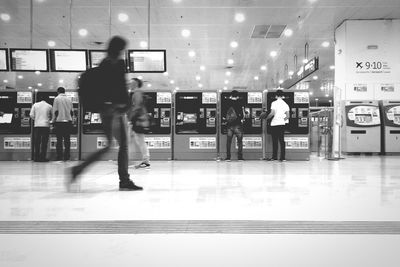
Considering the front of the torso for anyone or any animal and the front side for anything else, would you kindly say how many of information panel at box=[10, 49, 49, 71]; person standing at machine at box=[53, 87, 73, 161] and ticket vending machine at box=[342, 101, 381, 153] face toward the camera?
2

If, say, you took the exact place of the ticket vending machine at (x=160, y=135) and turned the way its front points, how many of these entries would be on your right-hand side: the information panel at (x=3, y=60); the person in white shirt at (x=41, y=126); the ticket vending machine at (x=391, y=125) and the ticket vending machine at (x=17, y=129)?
3

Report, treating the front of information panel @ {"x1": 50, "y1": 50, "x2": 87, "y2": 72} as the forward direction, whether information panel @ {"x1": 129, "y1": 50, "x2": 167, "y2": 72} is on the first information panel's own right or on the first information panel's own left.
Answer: on the first information panel's own left

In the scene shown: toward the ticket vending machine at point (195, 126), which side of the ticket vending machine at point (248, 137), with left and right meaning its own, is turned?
right

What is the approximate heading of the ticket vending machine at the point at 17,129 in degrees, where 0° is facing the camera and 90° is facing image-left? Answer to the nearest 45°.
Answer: approximately 0°

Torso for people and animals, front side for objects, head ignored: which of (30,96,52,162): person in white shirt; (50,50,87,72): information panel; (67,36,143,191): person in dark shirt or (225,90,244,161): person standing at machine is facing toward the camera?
the information panel

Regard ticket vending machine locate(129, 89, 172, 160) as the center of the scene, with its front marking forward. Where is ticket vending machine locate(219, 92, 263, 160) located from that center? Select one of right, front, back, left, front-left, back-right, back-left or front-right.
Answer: left

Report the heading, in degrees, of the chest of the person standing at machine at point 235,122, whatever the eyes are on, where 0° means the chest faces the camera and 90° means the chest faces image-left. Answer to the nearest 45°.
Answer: approximately 180°

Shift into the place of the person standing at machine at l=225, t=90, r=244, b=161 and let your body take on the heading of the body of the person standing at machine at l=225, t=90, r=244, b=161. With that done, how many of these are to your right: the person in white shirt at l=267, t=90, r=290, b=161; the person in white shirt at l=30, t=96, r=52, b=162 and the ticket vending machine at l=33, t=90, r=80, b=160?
1

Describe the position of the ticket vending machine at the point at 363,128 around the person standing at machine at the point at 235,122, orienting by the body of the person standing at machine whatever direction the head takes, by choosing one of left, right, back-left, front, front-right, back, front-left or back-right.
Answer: front-right
